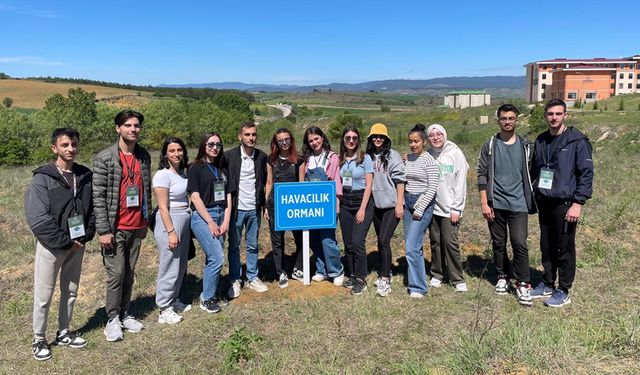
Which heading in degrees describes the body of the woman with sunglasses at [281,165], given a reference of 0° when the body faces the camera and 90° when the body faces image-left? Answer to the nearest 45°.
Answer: approximately 0°

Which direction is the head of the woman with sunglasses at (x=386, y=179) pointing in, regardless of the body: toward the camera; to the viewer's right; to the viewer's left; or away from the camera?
toward the camera

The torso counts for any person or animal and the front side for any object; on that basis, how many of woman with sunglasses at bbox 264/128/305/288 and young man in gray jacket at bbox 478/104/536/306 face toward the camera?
2

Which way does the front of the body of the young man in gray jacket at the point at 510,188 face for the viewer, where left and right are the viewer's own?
facing the viewer

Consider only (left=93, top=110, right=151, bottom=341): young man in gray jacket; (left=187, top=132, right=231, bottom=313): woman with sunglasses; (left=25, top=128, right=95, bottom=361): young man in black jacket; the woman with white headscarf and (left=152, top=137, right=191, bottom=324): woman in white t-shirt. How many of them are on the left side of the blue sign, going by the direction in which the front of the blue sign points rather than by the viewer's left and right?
1

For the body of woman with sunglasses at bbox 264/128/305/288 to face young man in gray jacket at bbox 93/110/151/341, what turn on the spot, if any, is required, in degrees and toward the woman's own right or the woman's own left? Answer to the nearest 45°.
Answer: approximately 45° to the woman's own right

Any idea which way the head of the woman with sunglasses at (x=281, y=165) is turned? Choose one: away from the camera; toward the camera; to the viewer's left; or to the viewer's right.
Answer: toward the camera

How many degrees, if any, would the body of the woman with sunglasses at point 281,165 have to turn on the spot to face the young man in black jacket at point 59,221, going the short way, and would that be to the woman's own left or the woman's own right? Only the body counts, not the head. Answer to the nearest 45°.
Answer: approximately 45° to the woman's own right

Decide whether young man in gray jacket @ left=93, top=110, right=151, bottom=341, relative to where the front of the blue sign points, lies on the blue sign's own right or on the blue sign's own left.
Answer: on the blue sign's own right

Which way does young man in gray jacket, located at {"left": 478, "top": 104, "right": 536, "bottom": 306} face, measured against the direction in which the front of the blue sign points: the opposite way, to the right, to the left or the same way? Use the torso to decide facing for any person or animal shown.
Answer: the same way
